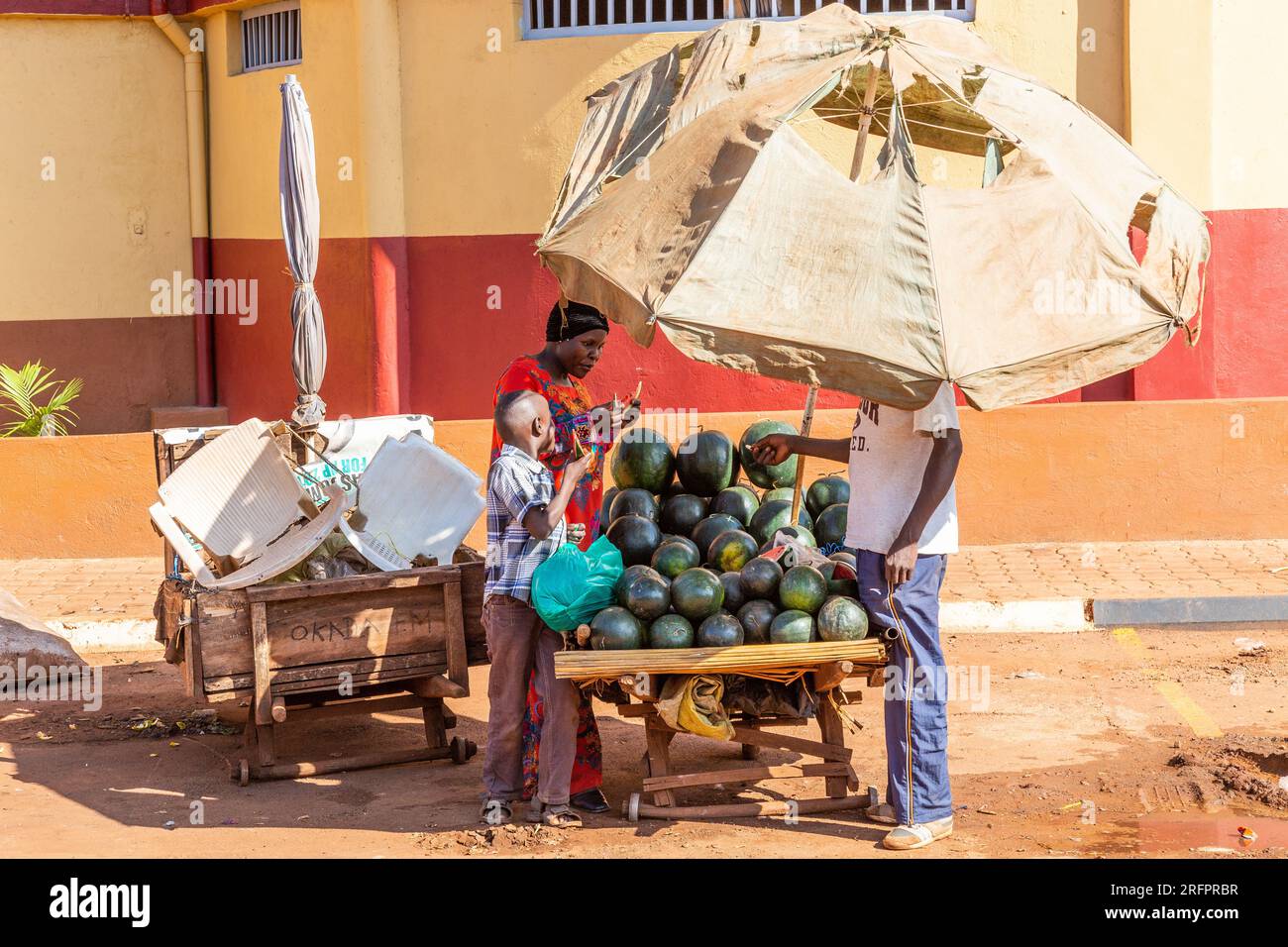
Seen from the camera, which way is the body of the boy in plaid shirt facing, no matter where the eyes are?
to the viewer's right

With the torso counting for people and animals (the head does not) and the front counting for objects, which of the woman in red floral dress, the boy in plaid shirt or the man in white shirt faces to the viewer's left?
the man in white shirt

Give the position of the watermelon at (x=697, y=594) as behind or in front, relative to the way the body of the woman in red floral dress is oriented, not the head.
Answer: in front

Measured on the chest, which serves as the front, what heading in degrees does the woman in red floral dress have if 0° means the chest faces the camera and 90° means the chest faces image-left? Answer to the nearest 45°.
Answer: approximately 315°

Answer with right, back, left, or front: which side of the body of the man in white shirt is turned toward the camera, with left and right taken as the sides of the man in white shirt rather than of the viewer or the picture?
left

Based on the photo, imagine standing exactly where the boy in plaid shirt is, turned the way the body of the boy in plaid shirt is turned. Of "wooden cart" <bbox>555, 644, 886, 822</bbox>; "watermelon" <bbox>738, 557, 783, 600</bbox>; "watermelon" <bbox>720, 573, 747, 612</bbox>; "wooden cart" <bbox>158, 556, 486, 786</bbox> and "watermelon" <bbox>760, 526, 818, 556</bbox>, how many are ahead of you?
4
